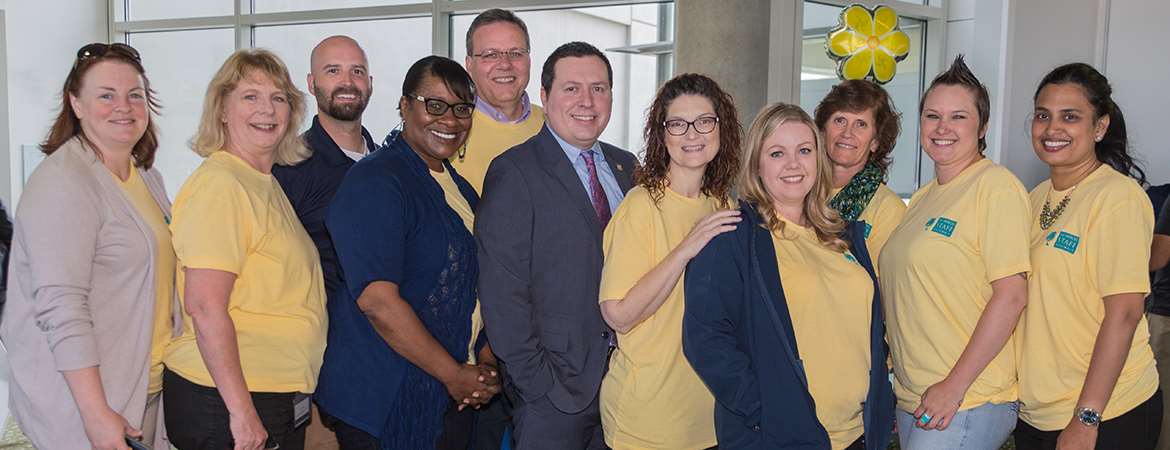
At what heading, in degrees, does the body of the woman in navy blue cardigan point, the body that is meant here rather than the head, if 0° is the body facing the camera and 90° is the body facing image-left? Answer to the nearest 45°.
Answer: approximately 315°

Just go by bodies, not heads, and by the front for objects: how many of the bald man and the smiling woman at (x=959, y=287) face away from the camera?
0

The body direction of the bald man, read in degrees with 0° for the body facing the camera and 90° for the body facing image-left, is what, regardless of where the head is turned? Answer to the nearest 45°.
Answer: approximately 315°

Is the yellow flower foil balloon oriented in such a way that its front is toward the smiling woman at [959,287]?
yes

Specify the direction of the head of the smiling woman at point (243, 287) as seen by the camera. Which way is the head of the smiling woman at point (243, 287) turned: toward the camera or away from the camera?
toward the camera

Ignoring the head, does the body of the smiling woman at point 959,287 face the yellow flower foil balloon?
no

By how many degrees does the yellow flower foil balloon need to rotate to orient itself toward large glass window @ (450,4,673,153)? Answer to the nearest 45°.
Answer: approximately 90° to its right

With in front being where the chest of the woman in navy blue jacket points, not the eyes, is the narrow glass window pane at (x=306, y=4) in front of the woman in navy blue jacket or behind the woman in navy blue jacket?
behind

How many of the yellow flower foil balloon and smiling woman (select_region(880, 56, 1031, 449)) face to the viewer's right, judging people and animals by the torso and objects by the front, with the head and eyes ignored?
0

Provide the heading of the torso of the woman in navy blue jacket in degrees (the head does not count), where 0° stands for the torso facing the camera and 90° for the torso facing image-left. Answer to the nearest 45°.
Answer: approximately 315°

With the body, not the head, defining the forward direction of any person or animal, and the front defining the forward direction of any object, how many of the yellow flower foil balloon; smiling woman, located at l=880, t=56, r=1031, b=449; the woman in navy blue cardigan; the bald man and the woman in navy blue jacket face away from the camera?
0

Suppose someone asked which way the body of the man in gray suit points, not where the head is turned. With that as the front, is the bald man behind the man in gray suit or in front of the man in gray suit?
behind

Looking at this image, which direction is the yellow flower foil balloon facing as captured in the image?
toward the camera

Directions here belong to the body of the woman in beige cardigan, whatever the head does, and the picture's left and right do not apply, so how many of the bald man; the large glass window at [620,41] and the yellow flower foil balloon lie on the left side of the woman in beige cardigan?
3

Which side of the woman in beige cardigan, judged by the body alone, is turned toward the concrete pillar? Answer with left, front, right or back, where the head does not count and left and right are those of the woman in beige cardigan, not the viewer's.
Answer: left

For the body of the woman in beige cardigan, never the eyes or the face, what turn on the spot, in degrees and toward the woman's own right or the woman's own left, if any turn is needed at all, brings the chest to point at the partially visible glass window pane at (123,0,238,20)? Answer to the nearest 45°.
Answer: approximately 135° to the woman's own left

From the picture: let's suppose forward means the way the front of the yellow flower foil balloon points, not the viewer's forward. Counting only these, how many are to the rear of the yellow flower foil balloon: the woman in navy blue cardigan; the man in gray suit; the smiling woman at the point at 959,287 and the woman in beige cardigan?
0

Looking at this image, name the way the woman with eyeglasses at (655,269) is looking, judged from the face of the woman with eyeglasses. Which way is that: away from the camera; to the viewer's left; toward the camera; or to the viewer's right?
toward the camera

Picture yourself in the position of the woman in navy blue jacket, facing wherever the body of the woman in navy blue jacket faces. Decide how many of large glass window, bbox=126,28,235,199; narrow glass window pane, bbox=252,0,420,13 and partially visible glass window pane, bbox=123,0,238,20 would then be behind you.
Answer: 3
